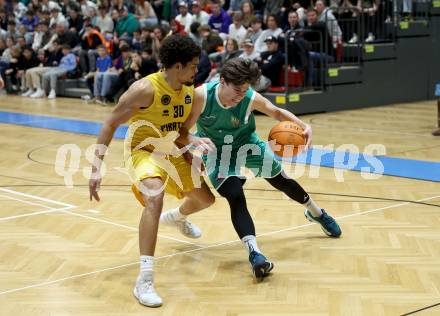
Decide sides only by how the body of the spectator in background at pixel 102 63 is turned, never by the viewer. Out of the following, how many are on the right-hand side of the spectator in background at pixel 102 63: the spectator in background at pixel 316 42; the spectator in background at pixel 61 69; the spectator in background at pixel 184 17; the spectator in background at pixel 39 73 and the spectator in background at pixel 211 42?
2

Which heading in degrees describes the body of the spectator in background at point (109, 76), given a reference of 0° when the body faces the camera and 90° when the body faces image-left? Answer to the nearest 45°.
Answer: approximately 45°

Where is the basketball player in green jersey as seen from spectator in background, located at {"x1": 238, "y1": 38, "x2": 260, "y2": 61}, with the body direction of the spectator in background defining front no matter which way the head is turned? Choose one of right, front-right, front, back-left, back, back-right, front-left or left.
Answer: front-left

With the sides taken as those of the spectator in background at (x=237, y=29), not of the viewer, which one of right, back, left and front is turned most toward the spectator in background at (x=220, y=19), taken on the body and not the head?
back

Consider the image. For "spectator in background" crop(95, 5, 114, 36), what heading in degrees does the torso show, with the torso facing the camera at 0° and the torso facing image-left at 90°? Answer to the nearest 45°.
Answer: approximately 0°

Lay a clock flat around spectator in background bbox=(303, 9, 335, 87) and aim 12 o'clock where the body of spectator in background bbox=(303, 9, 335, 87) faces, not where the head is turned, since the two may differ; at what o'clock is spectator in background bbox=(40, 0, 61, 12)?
spectator in background bbox=(40, 0, 61, 12) is roughly at 3 o'clock from spectator in background bbox=(303, 9, 335, 87).

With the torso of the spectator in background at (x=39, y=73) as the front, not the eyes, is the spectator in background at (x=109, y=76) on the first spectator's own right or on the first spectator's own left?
on the first spectator's own left

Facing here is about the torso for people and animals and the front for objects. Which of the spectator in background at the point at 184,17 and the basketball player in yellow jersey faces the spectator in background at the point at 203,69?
the spectator in background at the point at 184,17

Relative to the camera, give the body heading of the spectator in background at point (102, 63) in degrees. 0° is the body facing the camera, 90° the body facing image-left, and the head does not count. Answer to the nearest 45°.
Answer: approximately 45°

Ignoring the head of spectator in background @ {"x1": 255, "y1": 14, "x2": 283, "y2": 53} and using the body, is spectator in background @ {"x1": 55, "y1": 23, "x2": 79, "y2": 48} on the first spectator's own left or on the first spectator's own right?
on the first spectator's own right

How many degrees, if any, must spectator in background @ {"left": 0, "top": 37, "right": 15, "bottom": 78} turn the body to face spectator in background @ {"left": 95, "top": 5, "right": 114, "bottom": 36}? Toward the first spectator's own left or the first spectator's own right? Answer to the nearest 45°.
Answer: approximately 90° to the first spectator's own left

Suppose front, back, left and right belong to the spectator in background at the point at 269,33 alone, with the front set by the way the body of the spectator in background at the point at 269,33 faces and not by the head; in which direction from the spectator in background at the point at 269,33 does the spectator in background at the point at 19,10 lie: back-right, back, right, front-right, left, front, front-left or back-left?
right

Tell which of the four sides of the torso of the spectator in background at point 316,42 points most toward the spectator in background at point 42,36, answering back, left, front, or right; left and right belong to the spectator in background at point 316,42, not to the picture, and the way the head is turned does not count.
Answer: right
